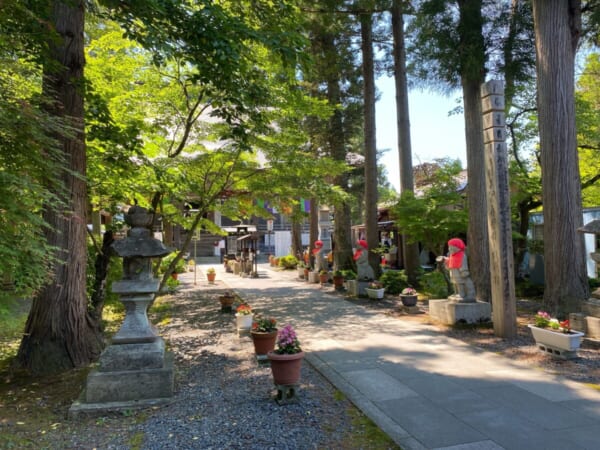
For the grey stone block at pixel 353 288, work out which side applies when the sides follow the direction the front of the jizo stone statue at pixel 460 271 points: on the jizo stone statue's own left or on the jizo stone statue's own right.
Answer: on the jizo stone statue's own right

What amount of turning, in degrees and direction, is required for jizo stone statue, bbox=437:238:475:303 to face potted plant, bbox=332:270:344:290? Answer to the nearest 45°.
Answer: approximately 90° to its right

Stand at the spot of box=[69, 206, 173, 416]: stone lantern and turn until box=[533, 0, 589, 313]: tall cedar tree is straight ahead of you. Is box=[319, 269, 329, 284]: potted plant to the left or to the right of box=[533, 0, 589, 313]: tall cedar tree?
left

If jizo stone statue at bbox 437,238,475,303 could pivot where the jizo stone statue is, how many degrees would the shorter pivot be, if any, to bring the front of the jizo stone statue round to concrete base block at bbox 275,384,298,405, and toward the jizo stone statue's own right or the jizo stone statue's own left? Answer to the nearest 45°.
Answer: approximately 45° to the jizo stone statue's own left

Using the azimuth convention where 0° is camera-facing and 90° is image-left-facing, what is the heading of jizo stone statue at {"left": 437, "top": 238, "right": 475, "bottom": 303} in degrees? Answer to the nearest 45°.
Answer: approximately 45°

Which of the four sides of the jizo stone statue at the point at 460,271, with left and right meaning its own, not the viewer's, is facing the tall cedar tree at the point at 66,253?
front

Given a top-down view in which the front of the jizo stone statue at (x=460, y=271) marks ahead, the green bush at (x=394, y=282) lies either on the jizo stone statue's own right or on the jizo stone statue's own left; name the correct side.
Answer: on the jizo stone statue's own right

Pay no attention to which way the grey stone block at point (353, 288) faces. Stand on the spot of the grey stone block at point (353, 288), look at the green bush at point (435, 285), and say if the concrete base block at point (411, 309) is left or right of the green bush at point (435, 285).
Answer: right

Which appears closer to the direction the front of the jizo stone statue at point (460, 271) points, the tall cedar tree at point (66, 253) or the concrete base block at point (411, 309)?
the tall cedar tree

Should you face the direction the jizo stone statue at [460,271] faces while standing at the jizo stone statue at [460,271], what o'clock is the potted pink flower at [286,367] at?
The potted pink flower is roughly at 11 o'clock from the jizo stone statue.

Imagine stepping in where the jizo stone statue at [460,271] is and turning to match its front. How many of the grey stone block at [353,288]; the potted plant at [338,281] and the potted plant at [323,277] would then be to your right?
3

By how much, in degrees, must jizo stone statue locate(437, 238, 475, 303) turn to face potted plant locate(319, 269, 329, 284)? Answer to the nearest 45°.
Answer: approximately 90° to its right

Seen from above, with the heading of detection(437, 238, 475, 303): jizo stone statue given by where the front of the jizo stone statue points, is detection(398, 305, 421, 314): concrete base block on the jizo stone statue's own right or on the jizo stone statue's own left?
on the jizo stone statue's own right

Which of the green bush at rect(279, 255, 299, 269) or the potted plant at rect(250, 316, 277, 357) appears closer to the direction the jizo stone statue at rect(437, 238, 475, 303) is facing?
the potted plant

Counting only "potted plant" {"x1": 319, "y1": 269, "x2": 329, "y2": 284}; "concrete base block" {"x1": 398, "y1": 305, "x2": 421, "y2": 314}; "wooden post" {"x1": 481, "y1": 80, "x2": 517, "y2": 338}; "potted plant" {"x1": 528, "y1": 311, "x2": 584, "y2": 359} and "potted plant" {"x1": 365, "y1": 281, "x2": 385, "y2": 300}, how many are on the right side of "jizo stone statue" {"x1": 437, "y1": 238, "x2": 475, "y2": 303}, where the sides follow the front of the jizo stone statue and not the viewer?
3

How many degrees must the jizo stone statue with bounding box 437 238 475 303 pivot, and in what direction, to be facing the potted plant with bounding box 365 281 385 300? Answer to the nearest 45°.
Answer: approximately 90° to its right

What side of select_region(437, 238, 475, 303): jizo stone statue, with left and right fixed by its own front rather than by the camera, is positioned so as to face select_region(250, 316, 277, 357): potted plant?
front

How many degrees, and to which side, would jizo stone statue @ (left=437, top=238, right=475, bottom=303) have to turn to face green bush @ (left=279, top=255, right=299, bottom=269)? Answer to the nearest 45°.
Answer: approximately 90° to its right
